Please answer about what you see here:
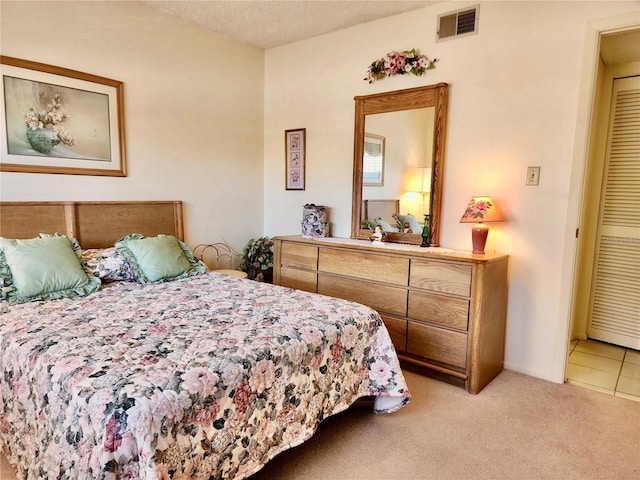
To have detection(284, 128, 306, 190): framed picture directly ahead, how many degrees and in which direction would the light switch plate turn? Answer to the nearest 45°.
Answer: approximately 90° to its right

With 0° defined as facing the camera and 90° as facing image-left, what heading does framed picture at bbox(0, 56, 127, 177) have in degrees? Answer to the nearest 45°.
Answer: approximately 315°

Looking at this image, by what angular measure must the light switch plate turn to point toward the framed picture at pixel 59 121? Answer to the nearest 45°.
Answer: approximately 45° to its right

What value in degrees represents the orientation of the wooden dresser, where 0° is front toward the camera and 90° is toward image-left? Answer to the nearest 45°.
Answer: approximately 45°

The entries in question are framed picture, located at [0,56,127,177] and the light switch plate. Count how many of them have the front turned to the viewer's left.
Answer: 0

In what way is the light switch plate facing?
toward the camera

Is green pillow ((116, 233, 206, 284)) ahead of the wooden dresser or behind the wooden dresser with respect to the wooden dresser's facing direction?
ahead

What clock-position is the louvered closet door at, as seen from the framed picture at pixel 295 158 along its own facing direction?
The louvered closet door is roughly at 8 o'clock from the framed picture.

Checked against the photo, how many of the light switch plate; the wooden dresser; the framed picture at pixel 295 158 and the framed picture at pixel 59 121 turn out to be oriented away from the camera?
0

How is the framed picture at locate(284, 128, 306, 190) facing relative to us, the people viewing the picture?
facing the viewer and to the left of the viewer

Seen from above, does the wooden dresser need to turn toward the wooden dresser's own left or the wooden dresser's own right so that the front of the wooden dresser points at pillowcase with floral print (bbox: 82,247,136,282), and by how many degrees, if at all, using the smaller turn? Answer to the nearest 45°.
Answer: approximately 45° to the wooden dresser's own right

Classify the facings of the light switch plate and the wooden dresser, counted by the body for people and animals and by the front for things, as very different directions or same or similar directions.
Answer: same or similar directions

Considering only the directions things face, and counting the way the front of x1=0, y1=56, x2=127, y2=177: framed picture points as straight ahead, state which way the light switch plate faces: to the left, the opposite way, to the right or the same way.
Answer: to the right
